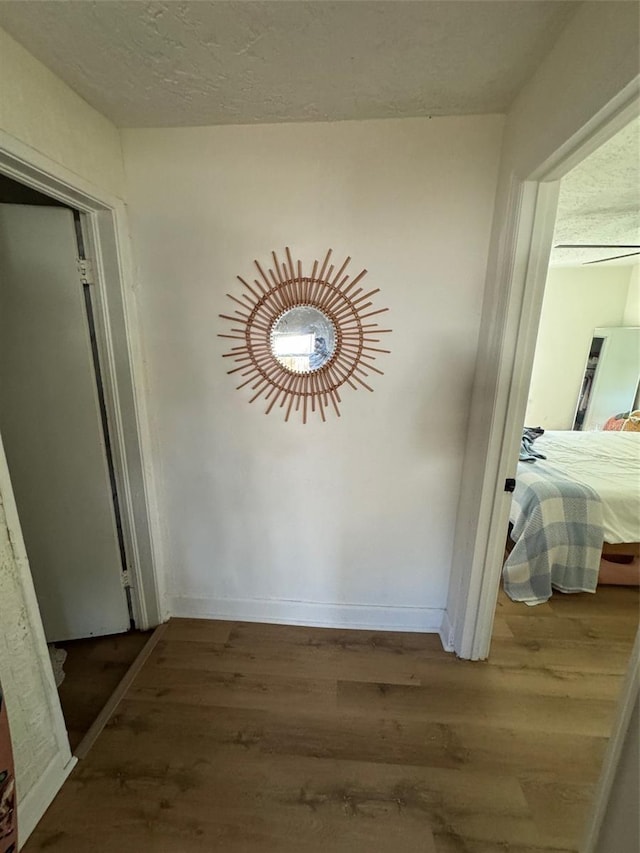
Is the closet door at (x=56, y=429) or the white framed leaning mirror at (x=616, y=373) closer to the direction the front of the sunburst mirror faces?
the closet door

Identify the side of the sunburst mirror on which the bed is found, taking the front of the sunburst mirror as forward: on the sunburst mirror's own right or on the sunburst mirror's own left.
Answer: on the sunburst mirror's own left

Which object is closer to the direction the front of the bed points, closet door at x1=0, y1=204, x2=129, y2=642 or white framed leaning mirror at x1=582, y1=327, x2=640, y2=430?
the closet door

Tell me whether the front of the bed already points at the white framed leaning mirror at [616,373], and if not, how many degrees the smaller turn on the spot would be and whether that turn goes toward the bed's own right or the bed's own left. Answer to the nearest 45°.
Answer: approximately 90° to the bed's own right

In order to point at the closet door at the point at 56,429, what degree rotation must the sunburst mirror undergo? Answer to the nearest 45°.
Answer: approximately 90° to its right

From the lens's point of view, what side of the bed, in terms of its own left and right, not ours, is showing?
left

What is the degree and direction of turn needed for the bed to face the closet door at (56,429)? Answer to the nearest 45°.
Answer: approximately 45° to its left

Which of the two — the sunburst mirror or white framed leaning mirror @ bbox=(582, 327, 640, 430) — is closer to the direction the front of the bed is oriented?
the sunburst mirror

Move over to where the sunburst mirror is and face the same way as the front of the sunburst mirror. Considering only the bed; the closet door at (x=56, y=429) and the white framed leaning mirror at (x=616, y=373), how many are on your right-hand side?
1

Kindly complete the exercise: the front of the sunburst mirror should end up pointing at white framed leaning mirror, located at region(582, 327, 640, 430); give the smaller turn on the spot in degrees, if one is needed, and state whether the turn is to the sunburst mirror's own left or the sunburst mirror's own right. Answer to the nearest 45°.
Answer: approximately 135° to the sunburst mirror's own left
